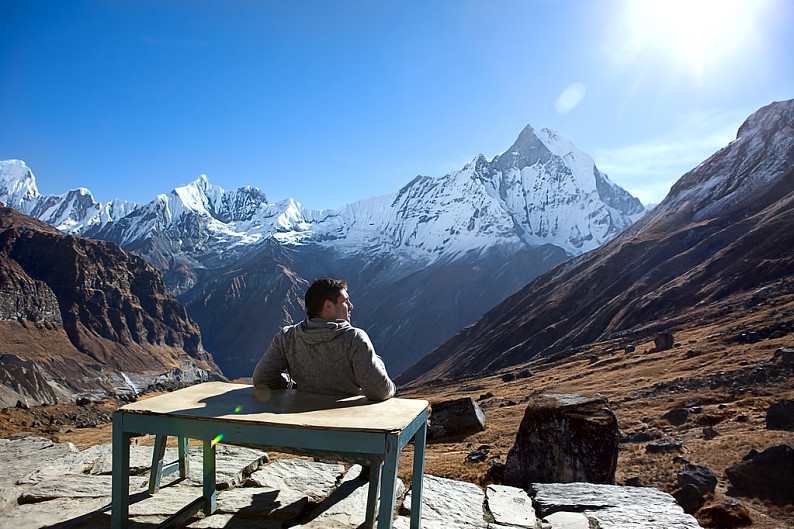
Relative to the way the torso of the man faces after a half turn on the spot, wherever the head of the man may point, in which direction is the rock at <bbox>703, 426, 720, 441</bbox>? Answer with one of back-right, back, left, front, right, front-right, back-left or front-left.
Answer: back-left

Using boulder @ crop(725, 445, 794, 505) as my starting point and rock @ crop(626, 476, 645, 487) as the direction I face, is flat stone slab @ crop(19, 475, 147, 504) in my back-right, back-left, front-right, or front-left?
front-left

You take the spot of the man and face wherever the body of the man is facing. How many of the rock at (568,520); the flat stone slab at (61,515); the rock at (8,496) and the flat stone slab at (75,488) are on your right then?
1

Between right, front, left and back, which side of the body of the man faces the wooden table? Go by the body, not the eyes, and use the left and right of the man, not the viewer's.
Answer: back

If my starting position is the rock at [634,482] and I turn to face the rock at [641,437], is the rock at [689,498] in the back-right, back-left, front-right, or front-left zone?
back-right

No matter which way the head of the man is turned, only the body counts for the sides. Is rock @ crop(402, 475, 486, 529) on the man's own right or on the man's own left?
on the man's own right

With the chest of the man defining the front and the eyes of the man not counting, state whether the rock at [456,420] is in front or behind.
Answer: in front

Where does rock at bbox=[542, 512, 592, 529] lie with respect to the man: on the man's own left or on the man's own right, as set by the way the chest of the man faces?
on the man's own right

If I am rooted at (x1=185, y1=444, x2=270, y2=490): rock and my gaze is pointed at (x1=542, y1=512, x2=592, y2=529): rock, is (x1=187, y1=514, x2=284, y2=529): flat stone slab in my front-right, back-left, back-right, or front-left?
front-right

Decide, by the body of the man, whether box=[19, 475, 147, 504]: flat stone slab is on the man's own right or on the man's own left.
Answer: on the man's own left

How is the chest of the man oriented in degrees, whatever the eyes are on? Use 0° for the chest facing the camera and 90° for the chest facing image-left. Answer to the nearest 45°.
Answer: approximately 180°
